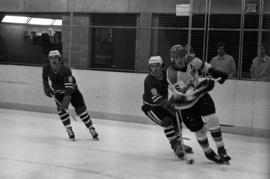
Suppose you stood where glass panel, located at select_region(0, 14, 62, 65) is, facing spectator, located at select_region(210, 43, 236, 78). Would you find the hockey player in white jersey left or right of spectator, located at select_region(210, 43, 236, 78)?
right

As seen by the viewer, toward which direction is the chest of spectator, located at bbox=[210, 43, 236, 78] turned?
toward the camera

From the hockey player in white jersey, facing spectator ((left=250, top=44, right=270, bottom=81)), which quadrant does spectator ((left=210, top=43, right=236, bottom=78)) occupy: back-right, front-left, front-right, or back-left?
front-left

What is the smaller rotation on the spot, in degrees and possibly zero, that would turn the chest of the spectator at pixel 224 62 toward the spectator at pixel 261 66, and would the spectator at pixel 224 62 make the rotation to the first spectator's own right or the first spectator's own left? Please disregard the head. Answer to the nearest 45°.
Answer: approximately 45° to the first spectator's own left

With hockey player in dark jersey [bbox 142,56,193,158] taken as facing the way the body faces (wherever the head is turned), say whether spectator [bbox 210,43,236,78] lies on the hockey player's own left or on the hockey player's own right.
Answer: on the hockey player's own left

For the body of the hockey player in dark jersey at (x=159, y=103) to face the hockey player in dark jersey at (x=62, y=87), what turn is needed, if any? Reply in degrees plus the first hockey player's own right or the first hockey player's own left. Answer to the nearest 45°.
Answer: approximately 180°

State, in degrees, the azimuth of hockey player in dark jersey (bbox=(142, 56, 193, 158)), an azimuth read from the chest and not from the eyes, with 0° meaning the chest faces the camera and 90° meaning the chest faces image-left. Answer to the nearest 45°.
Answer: approximately 315°

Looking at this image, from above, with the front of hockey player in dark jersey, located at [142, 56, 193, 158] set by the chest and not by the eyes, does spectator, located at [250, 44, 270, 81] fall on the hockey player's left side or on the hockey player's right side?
on the hockey player's left side

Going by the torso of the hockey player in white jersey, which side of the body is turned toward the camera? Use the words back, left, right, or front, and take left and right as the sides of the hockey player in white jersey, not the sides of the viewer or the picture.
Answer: front

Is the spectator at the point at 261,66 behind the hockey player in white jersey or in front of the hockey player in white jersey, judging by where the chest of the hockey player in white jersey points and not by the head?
behind
